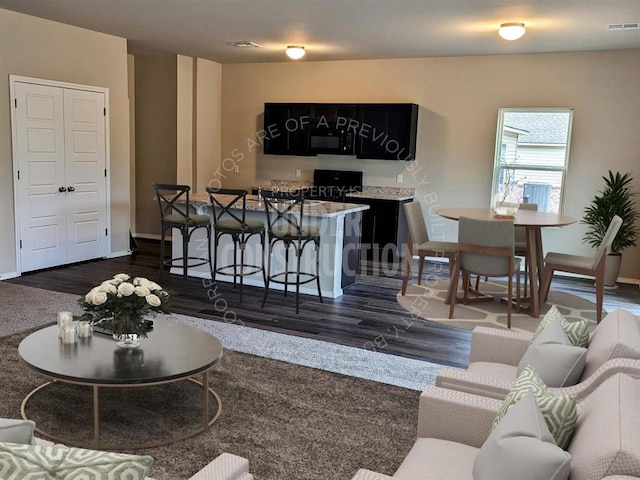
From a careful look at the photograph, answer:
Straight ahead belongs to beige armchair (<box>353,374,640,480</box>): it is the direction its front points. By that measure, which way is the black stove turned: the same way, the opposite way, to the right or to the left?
to the left

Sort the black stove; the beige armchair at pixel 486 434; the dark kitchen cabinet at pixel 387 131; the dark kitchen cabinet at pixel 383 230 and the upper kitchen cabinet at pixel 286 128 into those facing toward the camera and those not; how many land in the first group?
4

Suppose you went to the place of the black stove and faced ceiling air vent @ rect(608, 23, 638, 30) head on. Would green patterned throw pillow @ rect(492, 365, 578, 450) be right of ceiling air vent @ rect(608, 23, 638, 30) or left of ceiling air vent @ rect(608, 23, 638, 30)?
right

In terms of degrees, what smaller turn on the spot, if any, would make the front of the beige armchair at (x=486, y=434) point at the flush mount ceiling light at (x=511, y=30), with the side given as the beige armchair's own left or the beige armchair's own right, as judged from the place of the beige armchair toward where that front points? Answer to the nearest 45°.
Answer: approximately 90° to the beige armchair's own right

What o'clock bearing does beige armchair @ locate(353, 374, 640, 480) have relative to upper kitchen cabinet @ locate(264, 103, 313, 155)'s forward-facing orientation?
The beige armchair is roughly at 12 o'clock from the upper kitchen cabinet.

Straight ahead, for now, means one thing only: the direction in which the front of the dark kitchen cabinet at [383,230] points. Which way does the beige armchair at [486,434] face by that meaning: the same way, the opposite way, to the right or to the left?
to the right

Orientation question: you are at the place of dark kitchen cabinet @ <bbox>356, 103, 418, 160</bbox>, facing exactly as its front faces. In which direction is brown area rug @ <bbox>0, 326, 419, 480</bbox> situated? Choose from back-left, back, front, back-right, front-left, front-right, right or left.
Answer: front

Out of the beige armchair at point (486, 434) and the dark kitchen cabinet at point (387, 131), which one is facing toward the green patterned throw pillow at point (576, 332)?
the dark kitchen cabinet

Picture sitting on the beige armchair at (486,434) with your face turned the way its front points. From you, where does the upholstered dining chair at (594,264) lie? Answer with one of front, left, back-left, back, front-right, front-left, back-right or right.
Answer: right

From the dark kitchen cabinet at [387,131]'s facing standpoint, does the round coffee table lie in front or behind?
in front

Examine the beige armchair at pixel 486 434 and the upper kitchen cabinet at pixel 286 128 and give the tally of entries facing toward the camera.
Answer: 1

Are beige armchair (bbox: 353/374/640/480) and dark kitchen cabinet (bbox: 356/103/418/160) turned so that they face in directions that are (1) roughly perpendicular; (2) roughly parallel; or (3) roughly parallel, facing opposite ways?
roughly perpendicular

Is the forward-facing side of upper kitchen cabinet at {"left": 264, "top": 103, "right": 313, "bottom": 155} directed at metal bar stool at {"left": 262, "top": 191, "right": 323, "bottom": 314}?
yes

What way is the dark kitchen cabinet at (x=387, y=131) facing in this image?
toward the camera

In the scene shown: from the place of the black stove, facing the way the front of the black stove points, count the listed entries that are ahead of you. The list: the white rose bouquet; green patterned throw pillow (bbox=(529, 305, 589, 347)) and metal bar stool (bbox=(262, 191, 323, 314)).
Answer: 3

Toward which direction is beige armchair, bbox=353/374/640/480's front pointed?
to the viewer's left

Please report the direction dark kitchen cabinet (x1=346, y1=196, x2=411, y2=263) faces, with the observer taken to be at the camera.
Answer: facing the viewer
